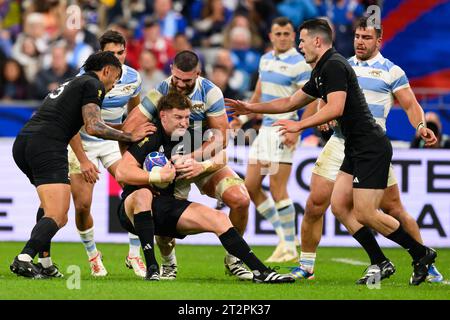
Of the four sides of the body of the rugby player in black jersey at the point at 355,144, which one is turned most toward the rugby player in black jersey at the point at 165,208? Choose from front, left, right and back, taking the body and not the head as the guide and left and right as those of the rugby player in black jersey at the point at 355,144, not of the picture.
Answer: front

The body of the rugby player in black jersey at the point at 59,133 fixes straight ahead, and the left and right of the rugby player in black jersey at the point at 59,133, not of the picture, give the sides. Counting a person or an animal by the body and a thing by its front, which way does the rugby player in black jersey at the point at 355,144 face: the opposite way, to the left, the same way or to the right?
the opposite way

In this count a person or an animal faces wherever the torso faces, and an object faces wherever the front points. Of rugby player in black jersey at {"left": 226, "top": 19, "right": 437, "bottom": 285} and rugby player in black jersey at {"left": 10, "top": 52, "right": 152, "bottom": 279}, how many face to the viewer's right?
1

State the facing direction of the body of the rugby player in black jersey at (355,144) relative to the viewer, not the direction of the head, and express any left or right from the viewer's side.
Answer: facing to the left of the viewer

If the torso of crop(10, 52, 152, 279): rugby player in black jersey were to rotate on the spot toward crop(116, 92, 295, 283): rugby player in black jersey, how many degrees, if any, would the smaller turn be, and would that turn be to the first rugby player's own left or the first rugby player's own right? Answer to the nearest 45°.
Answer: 0° — they already face them

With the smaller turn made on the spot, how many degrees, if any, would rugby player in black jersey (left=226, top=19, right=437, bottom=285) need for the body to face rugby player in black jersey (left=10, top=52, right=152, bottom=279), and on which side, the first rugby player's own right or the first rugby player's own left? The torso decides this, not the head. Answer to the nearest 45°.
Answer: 0° — they already face them

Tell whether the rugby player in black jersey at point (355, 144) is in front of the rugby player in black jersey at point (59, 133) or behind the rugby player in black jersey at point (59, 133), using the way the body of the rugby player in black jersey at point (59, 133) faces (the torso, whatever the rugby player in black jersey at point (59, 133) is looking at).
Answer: in front

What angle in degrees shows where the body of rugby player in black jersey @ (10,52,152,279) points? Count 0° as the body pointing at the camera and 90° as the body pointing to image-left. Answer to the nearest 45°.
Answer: approximately 270°

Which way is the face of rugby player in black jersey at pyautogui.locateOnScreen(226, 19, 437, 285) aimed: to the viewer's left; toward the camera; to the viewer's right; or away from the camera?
to the viewer's left
